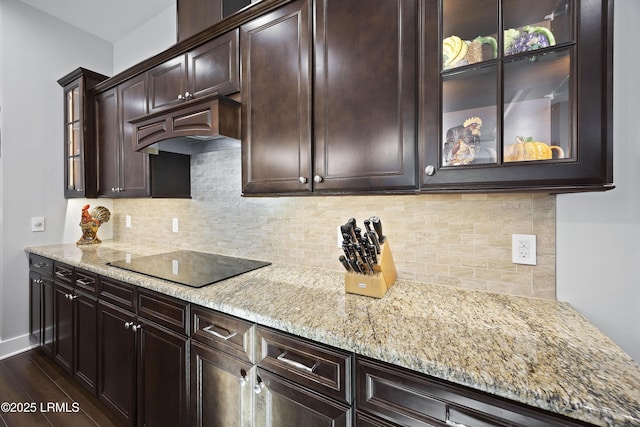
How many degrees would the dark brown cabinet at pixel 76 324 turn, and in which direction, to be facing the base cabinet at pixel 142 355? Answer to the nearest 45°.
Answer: approximately 45° to its left

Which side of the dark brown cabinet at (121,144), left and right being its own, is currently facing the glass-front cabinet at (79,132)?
right

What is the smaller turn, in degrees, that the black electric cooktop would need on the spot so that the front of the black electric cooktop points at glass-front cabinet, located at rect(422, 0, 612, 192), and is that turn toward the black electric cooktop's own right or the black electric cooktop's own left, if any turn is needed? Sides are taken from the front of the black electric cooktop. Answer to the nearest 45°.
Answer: approximately 90° to the black electric cooktop's own left

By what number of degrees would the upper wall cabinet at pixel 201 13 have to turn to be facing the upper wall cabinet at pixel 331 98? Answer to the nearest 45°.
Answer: approximately 90° to its left
